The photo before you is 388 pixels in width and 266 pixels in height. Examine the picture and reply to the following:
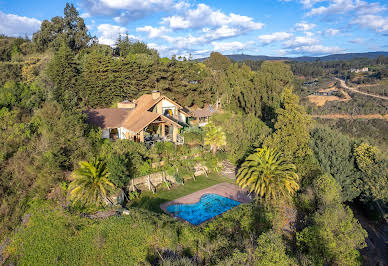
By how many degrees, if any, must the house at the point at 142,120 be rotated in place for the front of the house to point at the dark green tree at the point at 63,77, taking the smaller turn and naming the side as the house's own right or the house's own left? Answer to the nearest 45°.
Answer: approximately 180°

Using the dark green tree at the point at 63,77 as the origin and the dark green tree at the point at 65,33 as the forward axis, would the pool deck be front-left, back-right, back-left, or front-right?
back-right

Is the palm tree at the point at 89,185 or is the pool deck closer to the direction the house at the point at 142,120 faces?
the pool deck

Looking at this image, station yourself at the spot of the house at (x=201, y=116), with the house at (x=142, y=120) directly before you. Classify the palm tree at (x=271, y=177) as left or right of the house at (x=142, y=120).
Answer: left

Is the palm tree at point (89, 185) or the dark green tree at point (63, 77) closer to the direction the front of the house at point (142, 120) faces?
the palm tree

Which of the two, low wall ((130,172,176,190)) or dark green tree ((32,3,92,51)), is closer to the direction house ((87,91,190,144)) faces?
the low wall

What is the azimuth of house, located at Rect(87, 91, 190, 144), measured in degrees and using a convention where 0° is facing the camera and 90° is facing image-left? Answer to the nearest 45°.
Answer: approximately 315°

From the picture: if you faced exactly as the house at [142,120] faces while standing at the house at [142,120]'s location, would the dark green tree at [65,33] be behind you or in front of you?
behind

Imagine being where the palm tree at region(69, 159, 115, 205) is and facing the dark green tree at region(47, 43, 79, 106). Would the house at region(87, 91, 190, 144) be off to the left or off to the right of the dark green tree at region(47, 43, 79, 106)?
right

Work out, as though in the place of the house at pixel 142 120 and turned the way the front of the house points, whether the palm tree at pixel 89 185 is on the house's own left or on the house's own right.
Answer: on the house's own right
